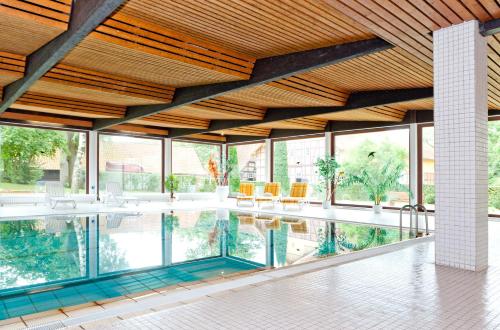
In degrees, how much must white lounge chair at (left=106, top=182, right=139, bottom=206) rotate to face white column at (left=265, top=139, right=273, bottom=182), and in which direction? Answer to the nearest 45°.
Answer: approximately 45° to its left

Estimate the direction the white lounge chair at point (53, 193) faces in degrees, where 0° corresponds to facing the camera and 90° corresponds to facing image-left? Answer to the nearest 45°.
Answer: approximately 315°

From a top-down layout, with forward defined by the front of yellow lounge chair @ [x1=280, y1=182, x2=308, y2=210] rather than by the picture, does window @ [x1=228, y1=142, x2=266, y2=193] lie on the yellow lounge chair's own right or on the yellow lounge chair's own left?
on the yellow lounge chair's own right

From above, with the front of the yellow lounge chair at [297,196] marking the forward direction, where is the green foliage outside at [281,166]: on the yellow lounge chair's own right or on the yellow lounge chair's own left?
on the yellow lounge chair's own right

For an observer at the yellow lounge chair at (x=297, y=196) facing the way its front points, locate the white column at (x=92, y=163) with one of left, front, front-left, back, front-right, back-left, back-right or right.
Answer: front-right

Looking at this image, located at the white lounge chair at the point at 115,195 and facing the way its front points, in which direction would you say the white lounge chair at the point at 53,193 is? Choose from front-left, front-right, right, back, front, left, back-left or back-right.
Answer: back-right

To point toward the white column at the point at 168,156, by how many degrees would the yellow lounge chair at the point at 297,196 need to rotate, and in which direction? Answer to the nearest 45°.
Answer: approximately 90° to its right

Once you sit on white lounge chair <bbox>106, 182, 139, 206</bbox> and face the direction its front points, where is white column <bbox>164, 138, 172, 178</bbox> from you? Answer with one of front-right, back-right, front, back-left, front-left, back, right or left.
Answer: left

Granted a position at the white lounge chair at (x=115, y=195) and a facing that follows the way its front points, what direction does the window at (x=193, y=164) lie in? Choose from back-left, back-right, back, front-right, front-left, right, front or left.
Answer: left

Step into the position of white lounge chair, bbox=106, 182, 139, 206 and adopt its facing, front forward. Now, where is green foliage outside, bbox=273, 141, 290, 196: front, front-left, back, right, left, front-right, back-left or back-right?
front-left

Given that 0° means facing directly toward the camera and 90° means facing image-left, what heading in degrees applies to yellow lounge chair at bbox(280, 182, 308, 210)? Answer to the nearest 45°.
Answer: approximately 45°

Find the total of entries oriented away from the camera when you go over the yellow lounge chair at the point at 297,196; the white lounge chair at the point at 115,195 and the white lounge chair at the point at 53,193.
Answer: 0

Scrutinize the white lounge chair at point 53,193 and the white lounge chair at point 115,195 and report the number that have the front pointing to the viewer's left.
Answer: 0

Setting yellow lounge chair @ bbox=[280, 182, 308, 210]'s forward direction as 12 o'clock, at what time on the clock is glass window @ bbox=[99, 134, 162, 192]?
The glass window is roughly at 2 o'clock from the yellow lounge chair.
